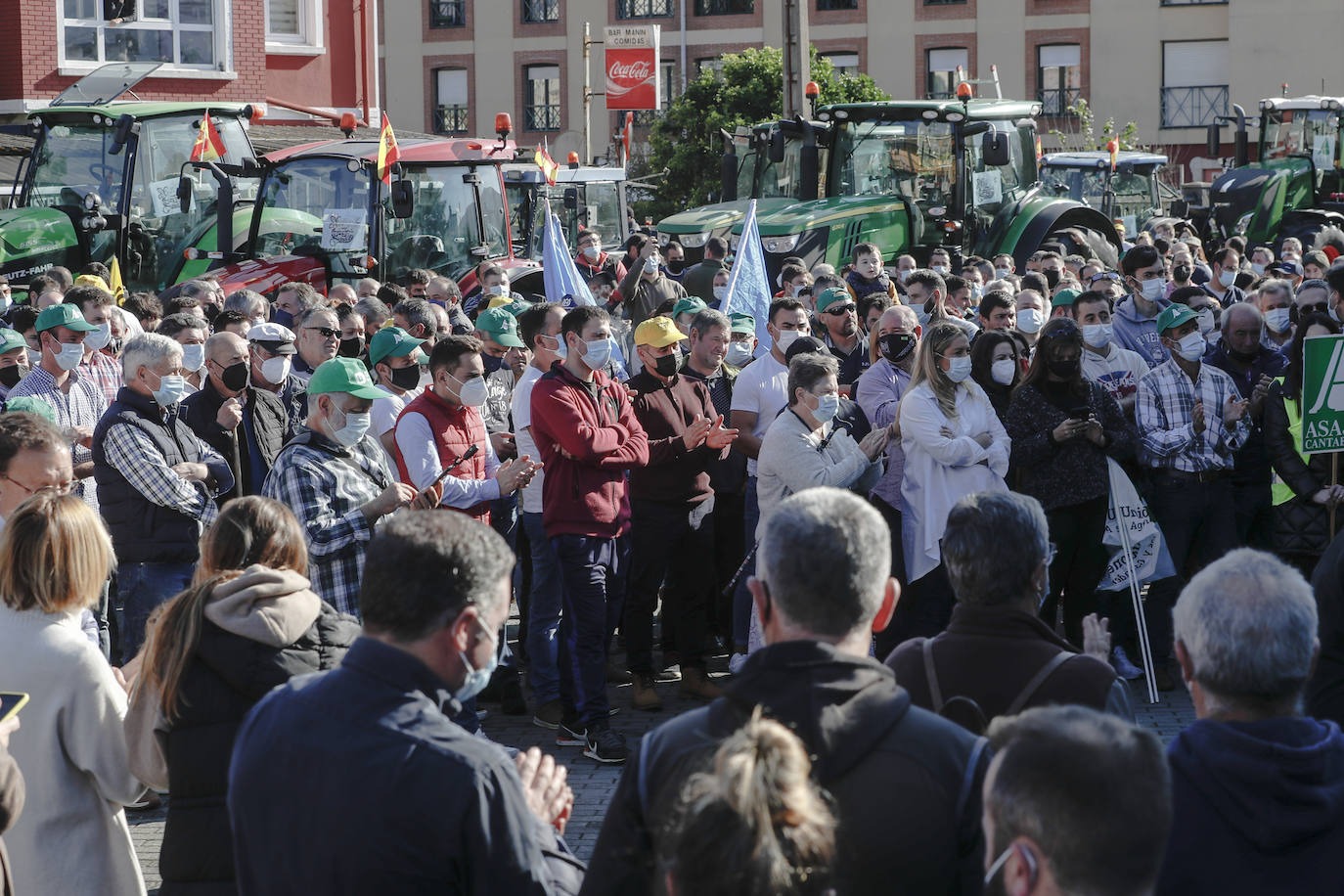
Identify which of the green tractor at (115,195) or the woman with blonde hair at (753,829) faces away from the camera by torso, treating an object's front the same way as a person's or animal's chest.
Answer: the woman with blonde hair

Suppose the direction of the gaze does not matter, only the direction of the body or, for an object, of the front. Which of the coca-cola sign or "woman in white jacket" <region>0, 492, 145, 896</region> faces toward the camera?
the coca-cola sign

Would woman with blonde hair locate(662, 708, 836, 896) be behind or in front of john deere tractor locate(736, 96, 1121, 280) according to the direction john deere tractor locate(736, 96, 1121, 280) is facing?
in front

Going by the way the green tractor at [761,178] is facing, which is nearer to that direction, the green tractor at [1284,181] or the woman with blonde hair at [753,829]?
the woman with blonde hair

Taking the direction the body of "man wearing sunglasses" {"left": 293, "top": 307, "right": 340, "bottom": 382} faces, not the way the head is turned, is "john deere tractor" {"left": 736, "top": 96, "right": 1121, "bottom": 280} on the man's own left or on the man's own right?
on the man's own left

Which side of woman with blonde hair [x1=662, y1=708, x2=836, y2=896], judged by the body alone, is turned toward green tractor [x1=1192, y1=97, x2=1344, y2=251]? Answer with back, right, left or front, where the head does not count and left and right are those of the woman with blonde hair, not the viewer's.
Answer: front

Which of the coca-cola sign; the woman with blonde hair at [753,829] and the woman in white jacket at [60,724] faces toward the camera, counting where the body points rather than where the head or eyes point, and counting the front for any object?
the coca-cola sign

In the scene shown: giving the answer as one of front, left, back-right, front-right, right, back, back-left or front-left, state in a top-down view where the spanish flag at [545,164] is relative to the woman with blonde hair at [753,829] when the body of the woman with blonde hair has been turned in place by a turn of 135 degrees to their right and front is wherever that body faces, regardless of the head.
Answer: back-left

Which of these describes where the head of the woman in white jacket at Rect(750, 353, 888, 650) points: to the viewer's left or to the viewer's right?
to the viewer's right

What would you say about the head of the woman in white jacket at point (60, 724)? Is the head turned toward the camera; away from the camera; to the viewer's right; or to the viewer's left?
away from the camera

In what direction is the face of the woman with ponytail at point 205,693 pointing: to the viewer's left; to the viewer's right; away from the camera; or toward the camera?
away from the camera

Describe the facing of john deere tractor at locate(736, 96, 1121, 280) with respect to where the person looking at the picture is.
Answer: facing the viewer and to the left of the viewer

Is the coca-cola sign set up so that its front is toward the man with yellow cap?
yes

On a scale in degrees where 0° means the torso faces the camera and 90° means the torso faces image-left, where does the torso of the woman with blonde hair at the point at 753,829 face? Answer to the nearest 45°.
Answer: approximately 180°

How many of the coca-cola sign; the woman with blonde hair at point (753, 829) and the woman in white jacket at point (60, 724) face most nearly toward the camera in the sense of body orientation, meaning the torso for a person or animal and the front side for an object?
1

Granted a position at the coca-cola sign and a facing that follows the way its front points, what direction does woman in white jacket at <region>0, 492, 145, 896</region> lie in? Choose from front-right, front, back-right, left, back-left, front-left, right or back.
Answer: front

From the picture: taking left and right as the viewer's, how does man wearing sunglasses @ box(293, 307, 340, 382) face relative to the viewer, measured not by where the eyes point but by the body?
facing the viewer and to the right of the viewer

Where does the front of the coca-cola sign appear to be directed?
toward the camera
